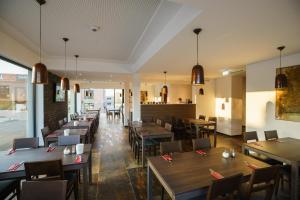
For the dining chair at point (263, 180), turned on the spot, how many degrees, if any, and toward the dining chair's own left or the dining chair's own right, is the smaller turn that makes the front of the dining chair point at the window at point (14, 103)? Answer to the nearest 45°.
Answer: approximately 45° to the dining chair's own left

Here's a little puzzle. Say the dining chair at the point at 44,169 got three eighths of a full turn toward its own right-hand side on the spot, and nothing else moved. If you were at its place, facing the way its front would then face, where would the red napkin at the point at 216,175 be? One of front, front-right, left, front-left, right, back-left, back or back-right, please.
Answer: front-left

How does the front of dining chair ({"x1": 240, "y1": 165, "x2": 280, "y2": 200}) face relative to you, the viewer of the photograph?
facing away from the viewer and to the left of the viewer

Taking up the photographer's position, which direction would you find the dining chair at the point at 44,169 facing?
facing away from the viewer and to the right of the viewer

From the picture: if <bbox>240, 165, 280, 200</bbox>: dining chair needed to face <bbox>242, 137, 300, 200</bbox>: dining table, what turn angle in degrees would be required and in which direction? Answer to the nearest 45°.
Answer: approximately 45° to its right

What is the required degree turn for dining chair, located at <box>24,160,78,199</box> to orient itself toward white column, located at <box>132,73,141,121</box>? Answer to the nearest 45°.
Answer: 0° — it already faces it

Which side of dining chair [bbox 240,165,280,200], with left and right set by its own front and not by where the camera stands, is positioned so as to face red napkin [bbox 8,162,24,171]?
left

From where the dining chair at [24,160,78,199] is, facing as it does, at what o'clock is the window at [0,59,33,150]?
The window is roughly at 10 o'clock from the dining chair.
